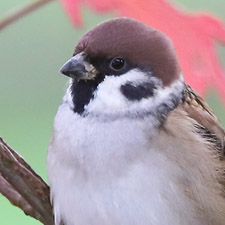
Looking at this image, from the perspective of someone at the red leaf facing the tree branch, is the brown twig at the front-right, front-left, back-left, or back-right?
front-right

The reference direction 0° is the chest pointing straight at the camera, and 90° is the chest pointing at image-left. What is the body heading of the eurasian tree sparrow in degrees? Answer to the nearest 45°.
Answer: approximately 45°

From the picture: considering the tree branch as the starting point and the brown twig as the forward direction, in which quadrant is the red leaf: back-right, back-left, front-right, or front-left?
front-right
